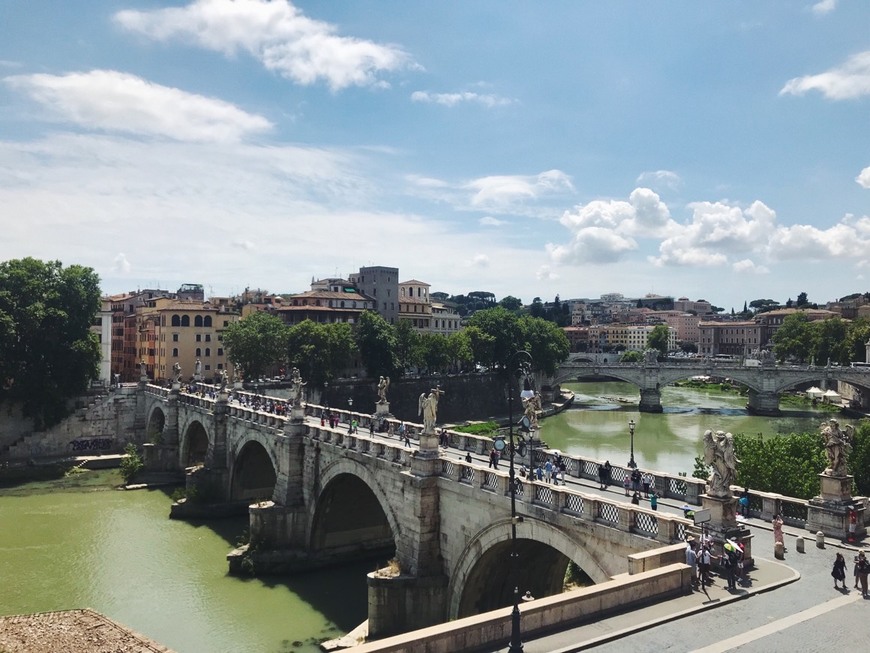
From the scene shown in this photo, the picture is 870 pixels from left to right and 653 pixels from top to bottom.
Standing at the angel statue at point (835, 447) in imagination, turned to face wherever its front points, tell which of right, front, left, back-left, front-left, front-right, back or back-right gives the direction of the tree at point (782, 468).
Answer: back-right

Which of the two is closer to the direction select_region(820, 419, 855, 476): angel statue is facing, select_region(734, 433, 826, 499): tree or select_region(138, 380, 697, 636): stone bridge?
the stone bridge

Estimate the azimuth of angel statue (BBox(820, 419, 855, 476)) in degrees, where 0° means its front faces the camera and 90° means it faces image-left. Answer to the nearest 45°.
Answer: approximately 45°

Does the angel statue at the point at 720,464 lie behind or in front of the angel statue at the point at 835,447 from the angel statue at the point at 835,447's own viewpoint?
in front

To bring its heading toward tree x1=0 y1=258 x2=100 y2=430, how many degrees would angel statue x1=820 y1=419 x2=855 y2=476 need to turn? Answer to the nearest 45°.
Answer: approximately 45° to its right

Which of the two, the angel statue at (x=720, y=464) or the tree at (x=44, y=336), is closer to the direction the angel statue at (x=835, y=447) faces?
the angel statue
